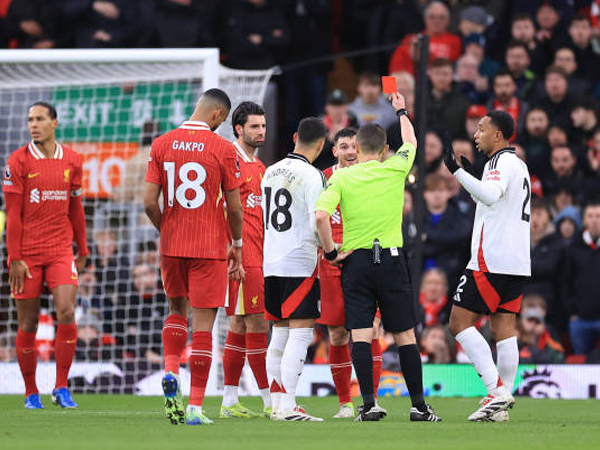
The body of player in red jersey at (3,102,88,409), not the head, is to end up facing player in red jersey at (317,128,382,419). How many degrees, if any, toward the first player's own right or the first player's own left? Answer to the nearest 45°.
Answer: approximately 45° to the first player's own left

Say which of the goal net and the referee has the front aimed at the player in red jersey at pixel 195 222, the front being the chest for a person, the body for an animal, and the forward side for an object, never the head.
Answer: the goal net

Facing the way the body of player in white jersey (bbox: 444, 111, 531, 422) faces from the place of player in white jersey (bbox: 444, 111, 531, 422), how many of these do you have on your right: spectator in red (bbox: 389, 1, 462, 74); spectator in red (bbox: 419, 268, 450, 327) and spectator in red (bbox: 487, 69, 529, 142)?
3

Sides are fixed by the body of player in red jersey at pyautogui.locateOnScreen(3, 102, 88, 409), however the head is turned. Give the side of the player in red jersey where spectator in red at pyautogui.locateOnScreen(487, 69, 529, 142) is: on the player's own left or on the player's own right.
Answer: on the player's own left

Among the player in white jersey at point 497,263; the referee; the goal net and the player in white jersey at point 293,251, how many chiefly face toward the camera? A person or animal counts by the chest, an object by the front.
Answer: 1

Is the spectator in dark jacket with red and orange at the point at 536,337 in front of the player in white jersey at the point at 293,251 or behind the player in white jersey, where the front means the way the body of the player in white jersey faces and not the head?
in front

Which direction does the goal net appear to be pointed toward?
toward the camera

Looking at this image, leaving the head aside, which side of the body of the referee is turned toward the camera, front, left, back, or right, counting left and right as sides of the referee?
back

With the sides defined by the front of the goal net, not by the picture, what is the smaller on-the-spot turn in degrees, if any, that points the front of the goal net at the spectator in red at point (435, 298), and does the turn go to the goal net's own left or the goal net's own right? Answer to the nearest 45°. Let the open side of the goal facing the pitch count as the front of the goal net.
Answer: approximately 90° to the goal net's own left

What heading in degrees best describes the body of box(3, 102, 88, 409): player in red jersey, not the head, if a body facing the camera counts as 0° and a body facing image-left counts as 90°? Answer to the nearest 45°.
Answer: approximately 0°

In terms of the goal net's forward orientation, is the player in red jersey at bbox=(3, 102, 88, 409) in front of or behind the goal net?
in front

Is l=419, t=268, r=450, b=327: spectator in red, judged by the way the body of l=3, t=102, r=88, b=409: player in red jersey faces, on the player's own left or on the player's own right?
on the player's own left

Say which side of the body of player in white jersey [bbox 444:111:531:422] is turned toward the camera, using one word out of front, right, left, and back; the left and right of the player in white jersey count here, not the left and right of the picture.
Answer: left

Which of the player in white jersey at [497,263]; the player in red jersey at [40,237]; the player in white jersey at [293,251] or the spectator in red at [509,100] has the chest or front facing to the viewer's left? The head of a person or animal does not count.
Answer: the player in white jersey at [497,263]

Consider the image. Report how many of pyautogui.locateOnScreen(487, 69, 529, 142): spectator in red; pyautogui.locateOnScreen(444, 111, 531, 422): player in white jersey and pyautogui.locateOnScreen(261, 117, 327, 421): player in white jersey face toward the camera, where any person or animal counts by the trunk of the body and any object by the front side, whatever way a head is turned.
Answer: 1

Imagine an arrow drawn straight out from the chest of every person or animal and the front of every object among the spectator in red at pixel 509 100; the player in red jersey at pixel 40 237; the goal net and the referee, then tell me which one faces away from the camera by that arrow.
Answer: the referee
